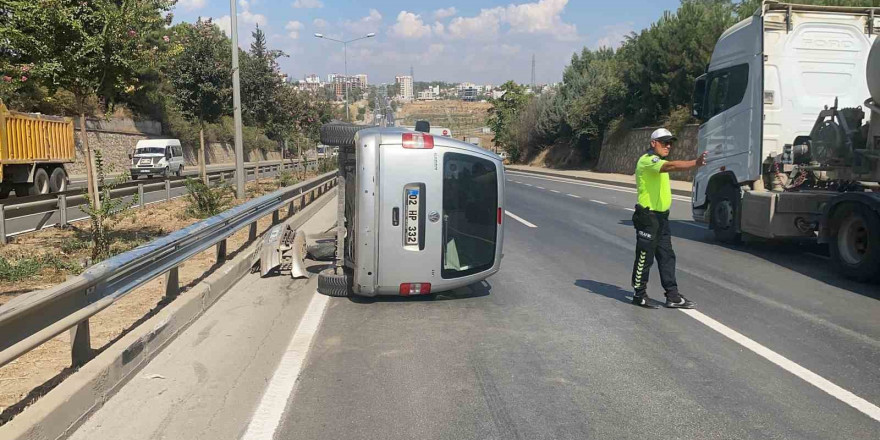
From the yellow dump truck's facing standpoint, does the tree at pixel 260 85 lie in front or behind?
behind

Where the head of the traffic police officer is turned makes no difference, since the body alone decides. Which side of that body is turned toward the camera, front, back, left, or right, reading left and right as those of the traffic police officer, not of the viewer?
right

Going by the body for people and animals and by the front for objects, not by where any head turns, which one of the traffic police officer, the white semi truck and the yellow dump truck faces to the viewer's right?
the traffic police officer

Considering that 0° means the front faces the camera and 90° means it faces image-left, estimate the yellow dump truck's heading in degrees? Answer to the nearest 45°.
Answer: approximately 45°
